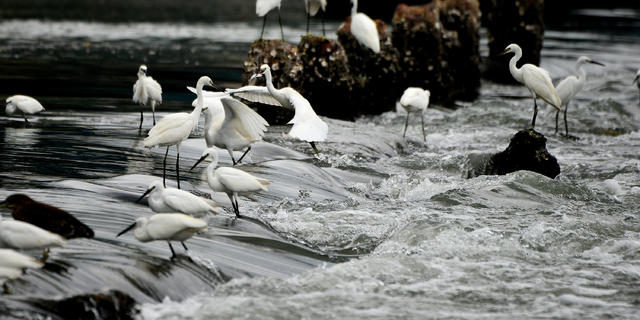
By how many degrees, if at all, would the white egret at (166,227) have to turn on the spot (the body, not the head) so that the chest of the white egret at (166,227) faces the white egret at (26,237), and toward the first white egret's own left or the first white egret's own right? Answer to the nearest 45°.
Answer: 0° — it already faces it

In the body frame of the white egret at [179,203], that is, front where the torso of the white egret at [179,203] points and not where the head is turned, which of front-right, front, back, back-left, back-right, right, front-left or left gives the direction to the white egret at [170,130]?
right

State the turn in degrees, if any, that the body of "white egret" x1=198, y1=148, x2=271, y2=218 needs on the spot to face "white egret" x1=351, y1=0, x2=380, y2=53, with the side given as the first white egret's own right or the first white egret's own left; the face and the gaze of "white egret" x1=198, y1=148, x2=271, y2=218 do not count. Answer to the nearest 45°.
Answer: approximately 90° to the first white egret's own right

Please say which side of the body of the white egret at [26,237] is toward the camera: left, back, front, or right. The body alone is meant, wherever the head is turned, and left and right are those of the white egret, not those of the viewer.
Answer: left

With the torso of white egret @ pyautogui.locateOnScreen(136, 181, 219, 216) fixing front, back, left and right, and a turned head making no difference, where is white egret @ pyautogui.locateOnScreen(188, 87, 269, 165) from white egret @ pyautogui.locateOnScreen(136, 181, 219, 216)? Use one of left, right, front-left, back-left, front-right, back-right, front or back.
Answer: right

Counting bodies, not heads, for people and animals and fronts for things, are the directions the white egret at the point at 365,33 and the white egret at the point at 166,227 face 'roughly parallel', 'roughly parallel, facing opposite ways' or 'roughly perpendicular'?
roughly parallel

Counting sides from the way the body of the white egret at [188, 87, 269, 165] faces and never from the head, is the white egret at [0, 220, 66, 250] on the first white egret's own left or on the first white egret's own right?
on the first white egret's own left

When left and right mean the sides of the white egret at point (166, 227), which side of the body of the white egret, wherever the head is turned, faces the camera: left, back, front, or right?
left

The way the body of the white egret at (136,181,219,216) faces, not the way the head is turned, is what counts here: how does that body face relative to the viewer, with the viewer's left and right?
facing to the left of the viewer

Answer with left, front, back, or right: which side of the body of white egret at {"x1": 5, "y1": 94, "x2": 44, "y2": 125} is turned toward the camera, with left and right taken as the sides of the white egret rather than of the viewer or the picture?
left

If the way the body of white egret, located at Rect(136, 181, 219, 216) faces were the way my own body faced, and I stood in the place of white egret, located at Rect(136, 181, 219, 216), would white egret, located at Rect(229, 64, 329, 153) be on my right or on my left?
on my right

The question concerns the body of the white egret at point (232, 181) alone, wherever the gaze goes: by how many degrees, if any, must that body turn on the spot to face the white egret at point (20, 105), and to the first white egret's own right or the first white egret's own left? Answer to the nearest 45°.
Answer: approximately 45° to the first white egret's own right

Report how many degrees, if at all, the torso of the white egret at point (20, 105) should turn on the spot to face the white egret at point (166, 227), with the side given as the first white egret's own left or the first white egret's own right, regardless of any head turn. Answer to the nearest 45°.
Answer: approximately 90° to the first white egret's own left

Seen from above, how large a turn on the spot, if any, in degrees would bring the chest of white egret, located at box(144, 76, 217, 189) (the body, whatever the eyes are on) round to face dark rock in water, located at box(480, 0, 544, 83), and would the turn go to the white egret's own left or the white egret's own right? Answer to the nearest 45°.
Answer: approximately 45° to the white egret's own left

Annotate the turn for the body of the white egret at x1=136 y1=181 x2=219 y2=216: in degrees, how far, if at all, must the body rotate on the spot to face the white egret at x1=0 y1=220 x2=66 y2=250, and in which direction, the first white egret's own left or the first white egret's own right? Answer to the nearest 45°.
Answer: approximately 45° to the first white egret's own left

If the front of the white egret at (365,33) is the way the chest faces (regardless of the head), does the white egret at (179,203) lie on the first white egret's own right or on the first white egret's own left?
on the first white egret's own left

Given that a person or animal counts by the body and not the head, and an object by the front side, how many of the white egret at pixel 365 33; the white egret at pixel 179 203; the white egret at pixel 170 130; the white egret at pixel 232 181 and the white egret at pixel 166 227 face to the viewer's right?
1

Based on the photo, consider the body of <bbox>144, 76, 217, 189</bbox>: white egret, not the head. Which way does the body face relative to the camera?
to the viewer's right
